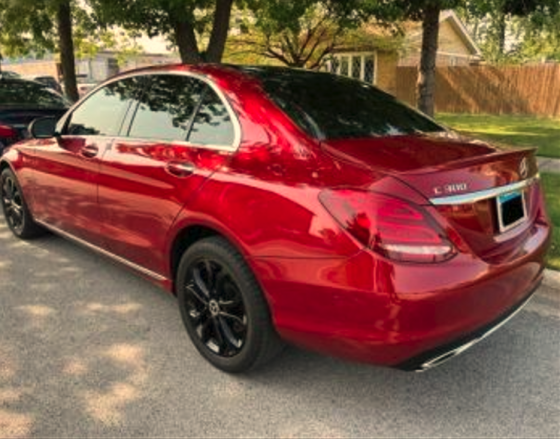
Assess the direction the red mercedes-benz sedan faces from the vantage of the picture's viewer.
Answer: facing away from the viewer and to the left of the viewer

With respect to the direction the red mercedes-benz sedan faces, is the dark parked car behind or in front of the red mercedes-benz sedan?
in front

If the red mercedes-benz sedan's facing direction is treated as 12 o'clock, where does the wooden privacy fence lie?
The wooden privacy fence is roughly at 2 o'clock from the red mercedes-benz sedan.

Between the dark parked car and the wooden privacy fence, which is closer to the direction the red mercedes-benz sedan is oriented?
the dark parked car
